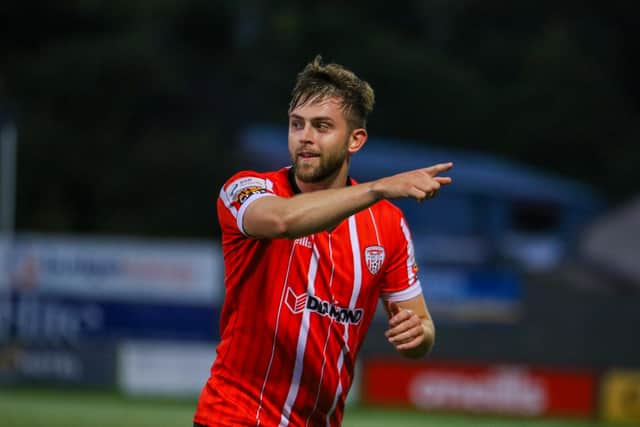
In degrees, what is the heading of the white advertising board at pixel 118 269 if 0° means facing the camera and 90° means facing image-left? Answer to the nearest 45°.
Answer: approximately 0°

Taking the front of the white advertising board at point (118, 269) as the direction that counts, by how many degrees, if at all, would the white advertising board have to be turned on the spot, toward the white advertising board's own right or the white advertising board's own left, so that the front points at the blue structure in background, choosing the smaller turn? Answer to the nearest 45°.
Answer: approximately 135° to the white advertising board's own left
